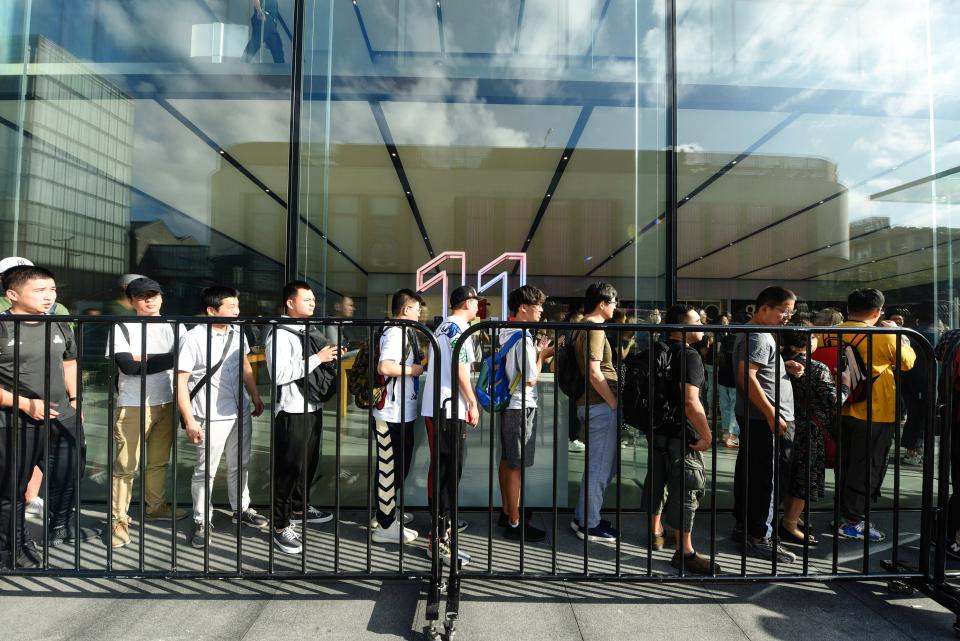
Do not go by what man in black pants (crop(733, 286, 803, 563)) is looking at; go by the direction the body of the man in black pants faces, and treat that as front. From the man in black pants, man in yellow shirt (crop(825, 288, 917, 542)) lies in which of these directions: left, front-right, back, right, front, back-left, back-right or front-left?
front-left

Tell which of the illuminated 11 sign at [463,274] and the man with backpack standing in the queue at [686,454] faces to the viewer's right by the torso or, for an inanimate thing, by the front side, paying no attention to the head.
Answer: the man with backpack standing in the queue

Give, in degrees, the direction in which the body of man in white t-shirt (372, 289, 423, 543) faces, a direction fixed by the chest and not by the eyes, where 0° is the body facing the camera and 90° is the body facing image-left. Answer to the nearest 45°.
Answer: approximately 270°

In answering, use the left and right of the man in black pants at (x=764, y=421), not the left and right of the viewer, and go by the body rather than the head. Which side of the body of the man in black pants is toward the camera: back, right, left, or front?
right

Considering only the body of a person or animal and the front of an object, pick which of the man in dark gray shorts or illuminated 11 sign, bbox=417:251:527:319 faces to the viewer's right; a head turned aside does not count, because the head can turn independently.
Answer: the man in dark gray shorts

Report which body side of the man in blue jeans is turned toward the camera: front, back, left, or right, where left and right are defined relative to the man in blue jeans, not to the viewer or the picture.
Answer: right

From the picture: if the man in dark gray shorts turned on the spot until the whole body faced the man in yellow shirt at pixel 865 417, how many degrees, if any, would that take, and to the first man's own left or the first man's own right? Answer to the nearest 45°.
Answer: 0° — they already face them

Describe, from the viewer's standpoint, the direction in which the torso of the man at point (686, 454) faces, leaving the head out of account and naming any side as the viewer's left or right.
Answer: facing to the right of the viewer

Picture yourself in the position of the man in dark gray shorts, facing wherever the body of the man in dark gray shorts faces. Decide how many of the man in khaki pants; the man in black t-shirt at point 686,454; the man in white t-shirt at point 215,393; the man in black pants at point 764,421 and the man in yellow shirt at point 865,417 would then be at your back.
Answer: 2
